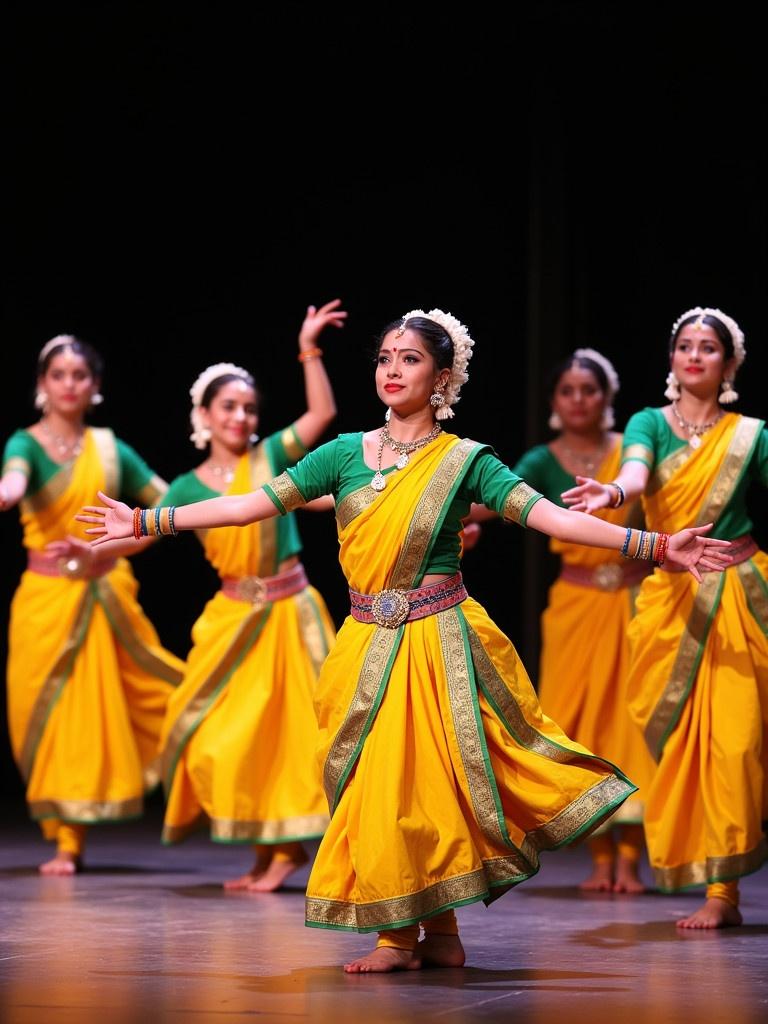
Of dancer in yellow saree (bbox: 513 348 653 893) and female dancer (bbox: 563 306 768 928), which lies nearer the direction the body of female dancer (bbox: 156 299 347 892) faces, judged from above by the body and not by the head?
the female dancer

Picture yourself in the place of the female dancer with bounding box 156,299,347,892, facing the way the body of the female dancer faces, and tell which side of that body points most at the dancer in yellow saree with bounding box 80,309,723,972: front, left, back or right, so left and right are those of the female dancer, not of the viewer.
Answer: front

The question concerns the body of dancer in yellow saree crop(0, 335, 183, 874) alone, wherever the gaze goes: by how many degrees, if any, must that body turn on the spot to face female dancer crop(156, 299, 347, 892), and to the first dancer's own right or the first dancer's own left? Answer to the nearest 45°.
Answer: approximately 45° to the first dancer's own left

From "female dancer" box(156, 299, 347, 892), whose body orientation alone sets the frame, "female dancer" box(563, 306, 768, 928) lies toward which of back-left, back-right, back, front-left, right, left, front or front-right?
front-left

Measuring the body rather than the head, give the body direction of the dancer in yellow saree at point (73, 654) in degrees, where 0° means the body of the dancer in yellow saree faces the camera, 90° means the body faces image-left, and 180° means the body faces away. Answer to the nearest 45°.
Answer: approximately 0°

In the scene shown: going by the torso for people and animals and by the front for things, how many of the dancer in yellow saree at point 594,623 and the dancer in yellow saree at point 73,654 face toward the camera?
2

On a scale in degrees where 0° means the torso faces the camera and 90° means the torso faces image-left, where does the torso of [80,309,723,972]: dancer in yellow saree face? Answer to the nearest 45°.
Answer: approximately 45°

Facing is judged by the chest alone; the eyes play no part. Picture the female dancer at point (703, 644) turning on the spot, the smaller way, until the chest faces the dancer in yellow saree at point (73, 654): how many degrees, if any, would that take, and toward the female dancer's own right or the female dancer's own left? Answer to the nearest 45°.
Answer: approximately 45° to the female dancer's own right

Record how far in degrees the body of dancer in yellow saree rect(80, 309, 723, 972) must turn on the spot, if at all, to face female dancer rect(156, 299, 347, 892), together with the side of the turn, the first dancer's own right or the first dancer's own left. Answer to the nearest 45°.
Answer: approximately 135° to the first dancer's own right
